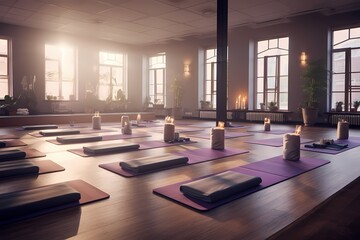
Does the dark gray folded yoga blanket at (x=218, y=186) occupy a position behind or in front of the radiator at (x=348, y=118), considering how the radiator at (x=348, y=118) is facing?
in front

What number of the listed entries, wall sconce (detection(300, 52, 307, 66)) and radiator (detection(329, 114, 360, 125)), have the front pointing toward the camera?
2

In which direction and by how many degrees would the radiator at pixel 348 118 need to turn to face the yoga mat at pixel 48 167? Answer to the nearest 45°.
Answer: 0° — it already faces it

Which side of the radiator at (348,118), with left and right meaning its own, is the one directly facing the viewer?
front

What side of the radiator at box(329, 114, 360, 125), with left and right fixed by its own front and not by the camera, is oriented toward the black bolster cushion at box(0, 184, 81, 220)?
front

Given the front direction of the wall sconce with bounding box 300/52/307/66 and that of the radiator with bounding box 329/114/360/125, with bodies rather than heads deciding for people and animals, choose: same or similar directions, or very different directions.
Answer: same or similar directions

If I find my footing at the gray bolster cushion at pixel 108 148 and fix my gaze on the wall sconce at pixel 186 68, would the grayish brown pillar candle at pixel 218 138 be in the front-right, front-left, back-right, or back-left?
front-right

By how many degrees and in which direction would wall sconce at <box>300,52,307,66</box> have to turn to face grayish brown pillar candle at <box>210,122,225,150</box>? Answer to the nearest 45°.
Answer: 0° — it already faces it

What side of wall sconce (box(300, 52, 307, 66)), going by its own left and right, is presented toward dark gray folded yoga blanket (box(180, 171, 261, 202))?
front

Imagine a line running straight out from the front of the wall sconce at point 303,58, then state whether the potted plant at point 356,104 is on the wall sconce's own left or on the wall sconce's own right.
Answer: on the wall sconce's own left

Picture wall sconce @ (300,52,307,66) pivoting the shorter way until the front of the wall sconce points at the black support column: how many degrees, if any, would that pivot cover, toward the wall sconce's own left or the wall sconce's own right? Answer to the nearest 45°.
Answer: approximately 45° to the wall sconce's own right

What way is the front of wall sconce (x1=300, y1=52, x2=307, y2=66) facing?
toward the camera
